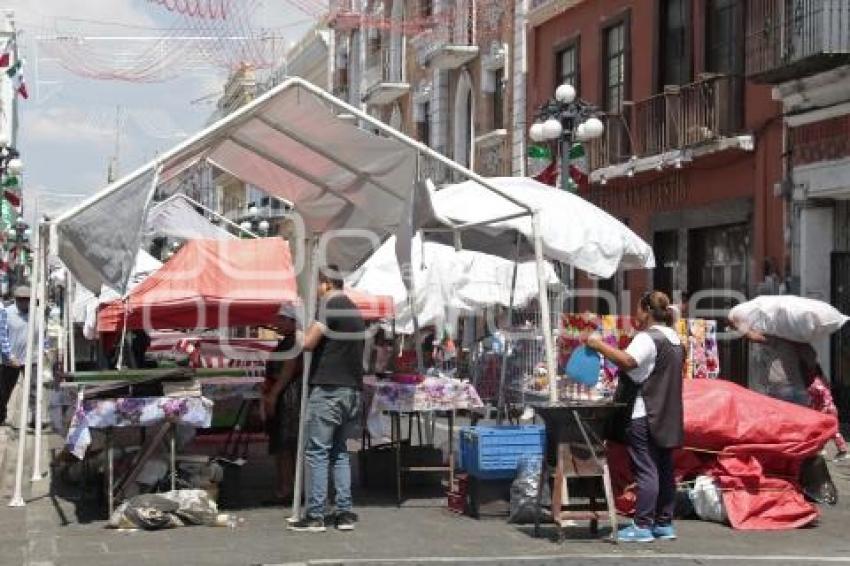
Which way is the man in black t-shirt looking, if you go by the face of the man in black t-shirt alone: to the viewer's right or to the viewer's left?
to the viewer's left

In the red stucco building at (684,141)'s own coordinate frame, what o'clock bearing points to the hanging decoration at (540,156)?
The hanging decoration is roughly at 1 o'clock from the red stucco building.

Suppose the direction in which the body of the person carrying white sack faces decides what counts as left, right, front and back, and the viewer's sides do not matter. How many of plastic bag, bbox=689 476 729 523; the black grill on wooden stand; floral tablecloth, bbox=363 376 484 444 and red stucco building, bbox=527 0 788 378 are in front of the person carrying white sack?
1

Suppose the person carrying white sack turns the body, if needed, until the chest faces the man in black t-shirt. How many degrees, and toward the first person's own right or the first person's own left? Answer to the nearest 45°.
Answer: approximately 135° to the first person's own left

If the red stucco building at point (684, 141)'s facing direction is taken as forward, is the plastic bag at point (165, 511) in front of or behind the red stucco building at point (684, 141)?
in front

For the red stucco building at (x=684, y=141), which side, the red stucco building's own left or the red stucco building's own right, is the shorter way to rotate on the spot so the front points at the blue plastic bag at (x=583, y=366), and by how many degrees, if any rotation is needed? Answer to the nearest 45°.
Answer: approximately 45° to the red stucco building's own left

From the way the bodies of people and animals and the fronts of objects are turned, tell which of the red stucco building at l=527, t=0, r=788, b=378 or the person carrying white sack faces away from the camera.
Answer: the person carrying white sack

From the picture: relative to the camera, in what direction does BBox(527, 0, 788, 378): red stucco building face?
facing the viewer and to the left of the viewer

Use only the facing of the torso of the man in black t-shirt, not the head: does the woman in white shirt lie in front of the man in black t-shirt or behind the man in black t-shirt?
behind

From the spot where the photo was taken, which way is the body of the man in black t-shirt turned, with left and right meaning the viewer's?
facing away from the viewer and to the left of the viewer
